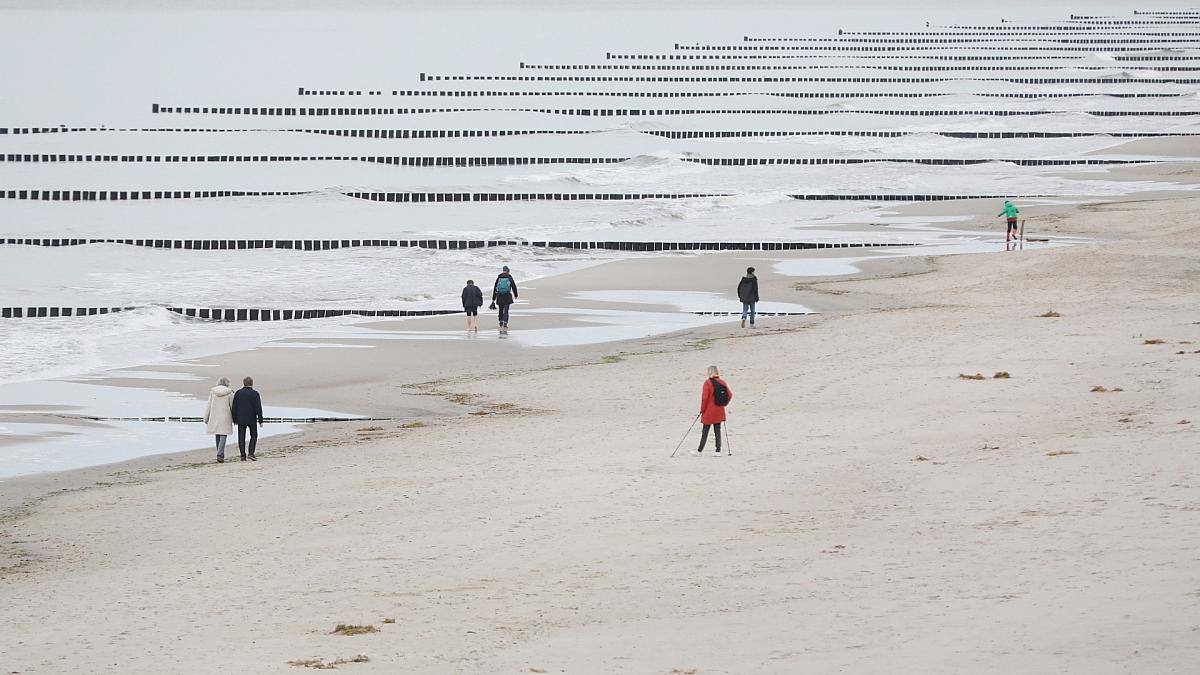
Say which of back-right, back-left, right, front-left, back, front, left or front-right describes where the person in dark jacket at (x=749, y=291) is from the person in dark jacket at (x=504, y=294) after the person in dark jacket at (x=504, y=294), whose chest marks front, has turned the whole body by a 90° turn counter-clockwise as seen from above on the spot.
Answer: back

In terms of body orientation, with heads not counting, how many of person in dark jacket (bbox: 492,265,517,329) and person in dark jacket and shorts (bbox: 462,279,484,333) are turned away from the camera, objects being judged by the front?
2

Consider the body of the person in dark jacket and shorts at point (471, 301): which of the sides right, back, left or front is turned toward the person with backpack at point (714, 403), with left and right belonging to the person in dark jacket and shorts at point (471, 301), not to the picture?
back

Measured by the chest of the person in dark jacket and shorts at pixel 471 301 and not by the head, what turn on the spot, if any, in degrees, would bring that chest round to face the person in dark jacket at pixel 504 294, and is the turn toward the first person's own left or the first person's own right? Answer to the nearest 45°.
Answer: approximately 45° to the first person's own right

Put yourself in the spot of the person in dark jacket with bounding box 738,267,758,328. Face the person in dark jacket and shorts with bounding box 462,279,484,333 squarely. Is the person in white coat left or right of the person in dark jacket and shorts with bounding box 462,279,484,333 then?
left

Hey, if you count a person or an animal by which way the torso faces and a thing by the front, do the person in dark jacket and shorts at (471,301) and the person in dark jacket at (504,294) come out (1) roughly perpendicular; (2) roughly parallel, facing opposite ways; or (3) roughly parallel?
roughly parallel

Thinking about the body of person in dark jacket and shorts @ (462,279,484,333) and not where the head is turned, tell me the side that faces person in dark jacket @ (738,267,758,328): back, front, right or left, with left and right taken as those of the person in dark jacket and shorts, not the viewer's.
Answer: right

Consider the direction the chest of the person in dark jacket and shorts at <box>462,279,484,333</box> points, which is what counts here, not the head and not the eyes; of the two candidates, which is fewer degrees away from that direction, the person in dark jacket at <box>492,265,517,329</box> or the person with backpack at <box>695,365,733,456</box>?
the person in dark jacket

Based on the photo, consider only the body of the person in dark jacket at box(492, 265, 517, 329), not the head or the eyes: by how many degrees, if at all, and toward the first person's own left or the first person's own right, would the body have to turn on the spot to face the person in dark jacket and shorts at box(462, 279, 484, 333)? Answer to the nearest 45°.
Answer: approximately 135° to the first person's own left

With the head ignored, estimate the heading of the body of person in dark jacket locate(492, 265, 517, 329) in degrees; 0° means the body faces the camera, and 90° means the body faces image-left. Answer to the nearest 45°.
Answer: approximately 180°

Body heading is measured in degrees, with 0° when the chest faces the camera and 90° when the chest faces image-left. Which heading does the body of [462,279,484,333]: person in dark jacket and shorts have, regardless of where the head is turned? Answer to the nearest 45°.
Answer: approximately 180°

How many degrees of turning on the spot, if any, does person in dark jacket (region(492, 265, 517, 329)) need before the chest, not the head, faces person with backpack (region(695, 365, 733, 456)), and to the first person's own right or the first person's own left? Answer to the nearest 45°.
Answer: approximately 180°
